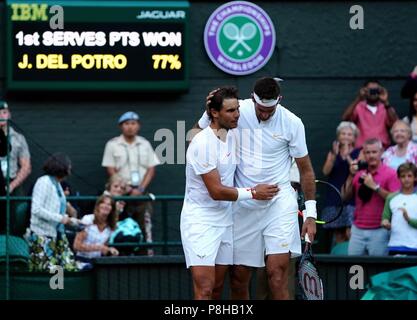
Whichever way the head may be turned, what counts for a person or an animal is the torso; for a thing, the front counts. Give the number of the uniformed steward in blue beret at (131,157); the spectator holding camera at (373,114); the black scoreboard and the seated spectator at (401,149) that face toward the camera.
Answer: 4

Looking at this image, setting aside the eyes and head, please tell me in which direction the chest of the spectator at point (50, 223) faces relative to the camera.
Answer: to the viewer's right

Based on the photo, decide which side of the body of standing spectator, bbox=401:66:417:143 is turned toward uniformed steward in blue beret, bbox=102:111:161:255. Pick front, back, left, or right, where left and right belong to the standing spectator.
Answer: right

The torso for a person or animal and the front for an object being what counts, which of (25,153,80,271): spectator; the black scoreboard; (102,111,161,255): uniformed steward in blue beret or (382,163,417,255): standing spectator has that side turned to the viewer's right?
(25,153,80,271): spectator

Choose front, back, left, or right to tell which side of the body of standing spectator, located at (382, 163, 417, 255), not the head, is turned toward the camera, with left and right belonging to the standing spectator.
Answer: front

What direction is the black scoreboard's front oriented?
toward the camera

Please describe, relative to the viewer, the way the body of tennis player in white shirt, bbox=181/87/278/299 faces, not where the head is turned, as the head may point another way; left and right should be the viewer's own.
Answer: facing the viewer and to the right of the viewer

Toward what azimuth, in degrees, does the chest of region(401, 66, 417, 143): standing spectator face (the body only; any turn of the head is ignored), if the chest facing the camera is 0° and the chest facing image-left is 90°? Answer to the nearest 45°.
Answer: approximately 0°

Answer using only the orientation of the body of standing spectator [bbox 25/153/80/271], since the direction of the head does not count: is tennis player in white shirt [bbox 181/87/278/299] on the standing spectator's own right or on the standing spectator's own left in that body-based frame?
on the standing spectator's own right

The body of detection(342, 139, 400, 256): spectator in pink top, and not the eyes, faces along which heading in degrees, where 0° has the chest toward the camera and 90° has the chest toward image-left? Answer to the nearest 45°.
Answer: approximately 0°
